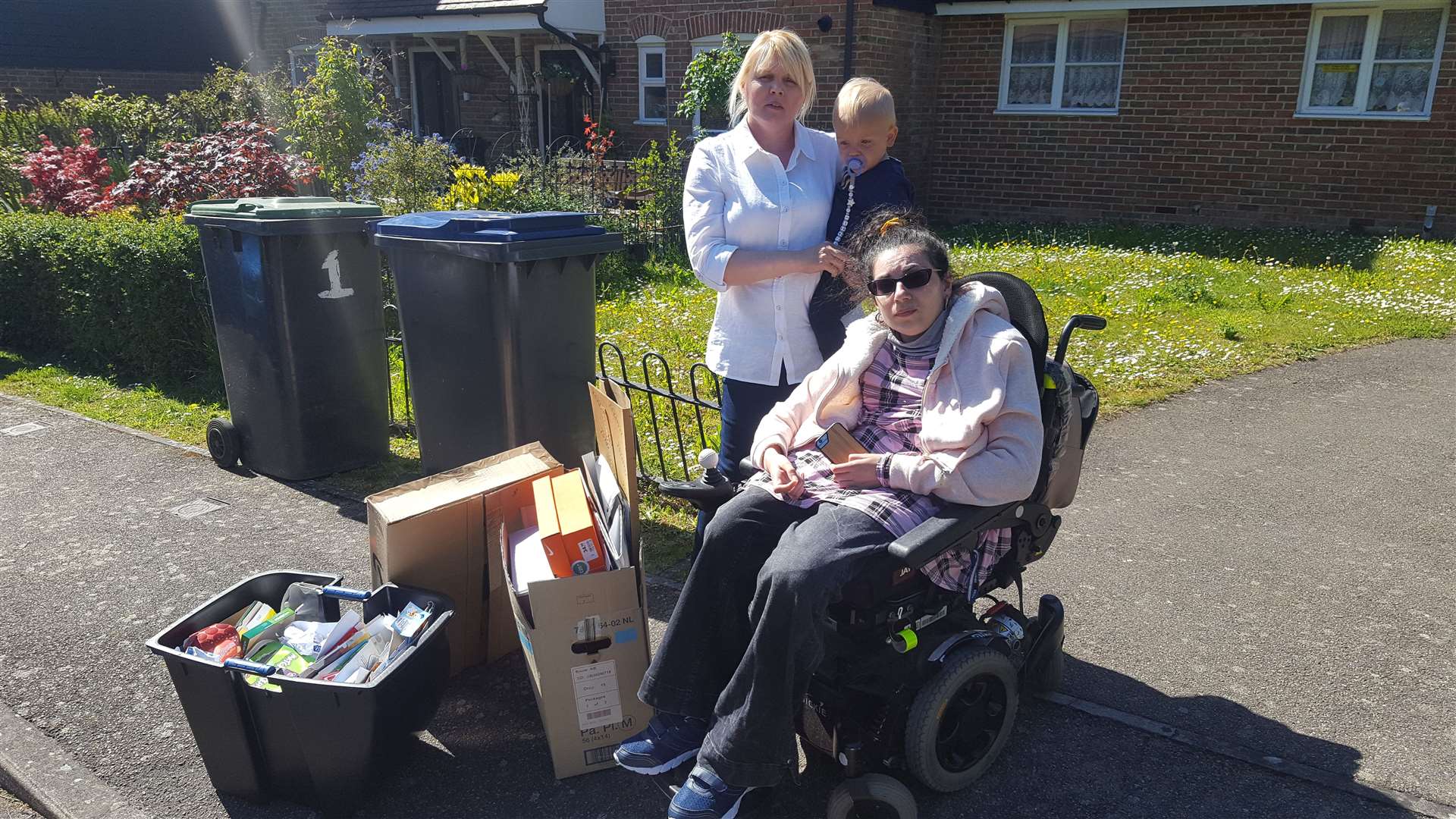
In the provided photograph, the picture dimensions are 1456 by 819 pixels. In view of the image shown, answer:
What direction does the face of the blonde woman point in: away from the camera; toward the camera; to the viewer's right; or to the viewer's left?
toward the camera

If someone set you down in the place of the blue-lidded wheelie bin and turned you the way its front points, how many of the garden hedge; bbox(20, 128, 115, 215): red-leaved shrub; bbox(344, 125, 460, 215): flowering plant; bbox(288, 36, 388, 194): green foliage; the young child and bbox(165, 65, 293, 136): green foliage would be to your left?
1

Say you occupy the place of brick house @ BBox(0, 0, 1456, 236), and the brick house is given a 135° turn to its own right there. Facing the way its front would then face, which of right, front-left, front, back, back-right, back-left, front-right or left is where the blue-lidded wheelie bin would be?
left

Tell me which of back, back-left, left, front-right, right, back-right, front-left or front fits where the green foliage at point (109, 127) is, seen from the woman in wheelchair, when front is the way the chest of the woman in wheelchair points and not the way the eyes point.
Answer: right

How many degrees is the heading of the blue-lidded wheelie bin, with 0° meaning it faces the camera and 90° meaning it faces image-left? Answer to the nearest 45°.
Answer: approximately 45°

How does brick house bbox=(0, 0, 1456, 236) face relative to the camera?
toward the camera

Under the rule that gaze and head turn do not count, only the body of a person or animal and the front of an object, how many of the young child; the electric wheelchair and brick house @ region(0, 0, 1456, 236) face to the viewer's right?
0

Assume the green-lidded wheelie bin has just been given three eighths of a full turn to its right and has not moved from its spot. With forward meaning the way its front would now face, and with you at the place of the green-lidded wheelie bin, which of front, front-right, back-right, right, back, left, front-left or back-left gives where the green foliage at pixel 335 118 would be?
right

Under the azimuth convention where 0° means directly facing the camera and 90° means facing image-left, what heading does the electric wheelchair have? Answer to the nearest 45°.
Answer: approximately 45°

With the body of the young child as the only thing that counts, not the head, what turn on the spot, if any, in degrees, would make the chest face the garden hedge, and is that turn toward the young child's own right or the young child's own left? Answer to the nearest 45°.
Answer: approximately 90° to the young child's own right

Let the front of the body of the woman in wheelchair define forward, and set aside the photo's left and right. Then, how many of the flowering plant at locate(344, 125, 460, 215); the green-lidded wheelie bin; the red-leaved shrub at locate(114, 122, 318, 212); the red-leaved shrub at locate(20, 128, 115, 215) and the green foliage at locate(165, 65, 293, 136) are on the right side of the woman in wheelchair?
5

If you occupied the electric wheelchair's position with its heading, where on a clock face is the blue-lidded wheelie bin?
The blue-lidded wheelie bin is roughly at 3 o'clock from the electric wheelchair.

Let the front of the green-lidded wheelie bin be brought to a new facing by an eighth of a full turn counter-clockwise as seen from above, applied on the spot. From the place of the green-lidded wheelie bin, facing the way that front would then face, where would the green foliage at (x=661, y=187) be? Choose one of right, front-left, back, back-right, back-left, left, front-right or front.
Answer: front-left

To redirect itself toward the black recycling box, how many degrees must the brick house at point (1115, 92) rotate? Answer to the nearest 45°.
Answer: approximately 45° to its right

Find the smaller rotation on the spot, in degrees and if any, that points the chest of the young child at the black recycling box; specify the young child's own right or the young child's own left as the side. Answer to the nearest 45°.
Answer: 0° — they already face it

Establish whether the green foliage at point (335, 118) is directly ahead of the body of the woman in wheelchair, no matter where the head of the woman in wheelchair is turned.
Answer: no

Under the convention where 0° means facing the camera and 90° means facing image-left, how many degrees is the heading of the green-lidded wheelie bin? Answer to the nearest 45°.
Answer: approximately 315°

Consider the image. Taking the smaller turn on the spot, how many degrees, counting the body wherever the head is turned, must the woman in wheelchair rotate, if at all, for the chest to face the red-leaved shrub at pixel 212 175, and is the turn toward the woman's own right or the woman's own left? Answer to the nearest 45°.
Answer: approximately 90° to the woman's own right

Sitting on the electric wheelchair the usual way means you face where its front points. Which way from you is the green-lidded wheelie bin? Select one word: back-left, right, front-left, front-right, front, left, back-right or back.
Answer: right

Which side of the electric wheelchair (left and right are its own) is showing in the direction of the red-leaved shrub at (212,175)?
right

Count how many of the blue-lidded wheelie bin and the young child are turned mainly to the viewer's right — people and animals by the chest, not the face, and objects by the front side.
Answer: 0

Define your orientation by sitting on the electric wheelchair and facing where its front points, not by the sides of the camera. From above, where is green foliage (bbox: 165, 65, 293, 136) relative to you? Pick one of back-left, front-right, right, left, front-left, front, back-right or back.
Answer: right

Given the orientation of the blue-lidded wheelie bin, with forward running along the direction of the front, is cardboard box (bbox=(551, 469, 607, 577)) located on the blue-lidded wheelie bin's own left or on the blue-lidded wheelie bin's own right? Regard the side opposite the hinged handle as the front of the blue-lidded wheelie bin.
on the blue-lidded wheelie bin's own left

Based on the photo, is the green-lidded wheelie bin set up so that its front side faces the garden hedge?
no
